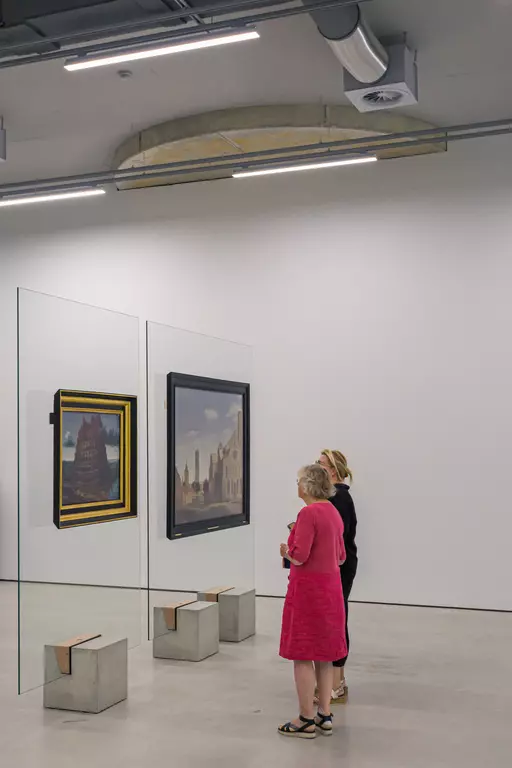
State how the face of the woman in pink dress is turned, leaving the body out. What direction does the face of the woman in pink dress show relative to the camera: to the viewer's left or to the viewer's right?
to the viewer's left

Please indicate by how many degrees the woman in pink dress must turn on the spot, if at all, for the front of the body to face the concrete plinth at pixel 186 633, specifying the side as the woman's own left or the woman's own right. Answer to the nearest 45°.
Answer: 0° — they already face it

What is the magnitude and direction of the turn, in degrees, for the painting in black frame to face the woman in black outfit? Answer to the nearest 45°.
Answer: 0° — it already faces them

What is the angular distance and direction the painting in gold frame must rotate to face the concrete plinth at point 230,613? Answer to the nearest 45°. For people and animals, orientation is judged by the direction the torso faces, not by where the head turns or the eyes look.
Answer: approximately 90° to its left

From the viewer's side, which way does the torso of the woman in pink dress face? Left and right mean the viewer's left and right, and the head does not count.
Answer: facing away from the viewer and to the left of the viewer

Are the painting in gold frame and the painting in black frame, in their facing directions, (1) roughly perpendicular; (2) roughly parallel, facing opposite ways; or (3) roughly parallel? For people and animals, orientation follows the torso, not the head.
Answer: roughly parallel

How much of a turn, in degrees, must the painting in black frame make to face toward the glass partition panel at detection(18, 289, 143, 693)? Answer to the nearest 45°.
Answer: approximately 90° to its right

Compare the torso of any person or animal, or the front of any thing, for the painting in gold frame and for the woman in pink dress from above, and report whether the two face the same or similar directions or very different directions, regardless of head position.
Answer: very different directions

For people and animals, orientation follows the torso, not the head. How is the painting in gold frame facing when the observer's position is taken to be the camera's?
facing the viewer and to the right of the viewer

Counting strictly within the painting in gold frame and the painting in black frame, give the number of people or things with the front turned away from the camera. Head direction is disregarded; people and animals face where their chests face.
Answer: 0
